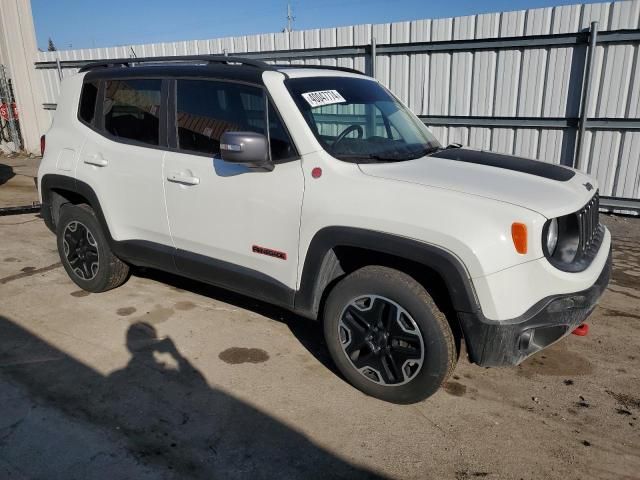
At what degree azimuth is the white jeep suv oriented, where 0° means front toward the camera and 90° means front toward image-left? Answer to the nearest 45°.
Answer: approximately 315°

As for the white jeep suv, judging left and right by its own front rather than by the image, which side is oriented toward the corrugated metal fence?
left
